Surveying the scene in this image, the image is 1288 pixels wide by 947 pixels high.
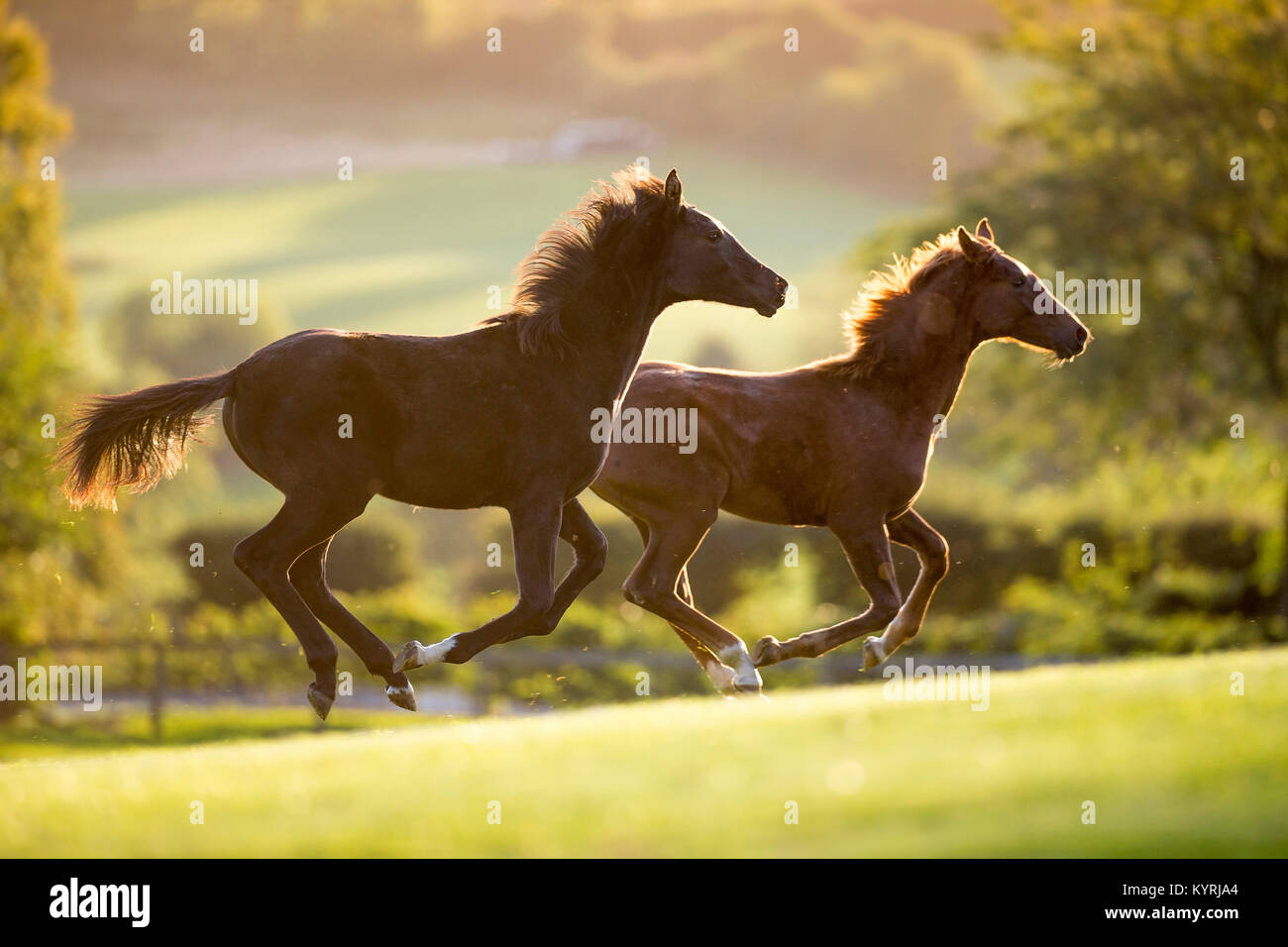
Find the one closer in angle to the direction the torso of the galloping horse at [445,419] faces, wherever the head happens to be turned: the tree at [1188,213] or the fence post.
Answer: the tree

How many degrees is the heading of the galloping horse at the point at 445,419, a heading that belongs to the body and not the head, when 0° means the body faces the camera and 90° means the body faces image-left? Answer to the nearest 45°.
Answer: approximately 270°

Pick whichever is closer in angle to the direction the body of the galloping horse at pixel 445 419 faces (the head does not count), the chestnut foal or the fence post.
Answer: the chestnut foal

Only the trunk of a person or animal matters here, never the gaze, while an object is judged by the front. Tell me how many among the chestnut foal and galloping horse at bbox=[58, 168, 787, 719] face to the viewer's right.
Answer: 2

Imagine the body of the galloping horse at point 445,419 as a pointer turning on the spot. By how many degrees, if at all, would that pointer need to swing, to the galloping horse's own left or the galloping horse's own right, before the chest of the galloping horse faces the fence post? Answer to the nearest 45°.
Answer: approximately 90° to the galloping horse's own left

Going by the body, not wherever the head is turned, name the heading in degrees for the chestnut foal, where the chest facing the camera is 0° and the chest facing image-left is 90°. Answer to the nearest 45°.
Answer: approximately 270°

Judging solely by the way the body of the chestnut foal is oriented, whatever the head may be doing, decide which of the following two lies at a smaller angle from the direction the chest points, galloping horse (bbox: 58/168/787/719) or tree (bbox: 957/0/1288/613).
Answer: the tree
